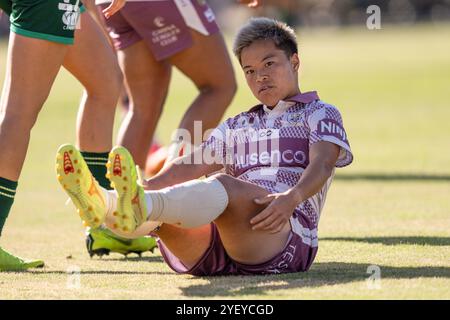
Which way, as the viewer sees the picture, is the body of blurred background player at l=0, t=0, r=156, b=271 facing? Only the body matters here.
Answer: to the viewer's right

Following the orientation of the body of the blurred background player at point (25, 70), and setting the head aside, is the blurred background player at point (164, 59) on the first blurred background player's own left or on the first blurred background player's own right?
on the first blurred background player's own left

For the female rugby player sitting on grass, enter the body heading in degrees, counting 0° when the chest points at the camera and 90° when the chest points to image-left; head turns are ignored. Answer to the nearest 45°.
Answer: approximately 45°

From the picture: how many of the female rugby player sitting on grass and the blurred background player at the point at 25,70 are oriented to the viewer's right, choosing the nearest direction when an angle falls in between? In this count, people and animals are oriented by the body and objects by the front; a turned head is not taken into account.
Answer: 1

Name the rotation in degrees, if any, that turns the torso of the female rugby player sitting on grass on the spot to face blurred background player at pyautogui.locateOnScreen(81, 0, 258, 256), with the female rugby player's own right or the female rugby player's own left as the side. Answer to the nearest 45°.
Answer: approximately 135° to the female rugby player's own right

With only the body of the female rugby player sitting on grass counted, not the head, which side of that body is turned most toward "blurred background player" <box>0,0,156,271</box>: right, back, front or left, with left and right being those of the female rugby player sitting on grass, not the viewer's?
right
